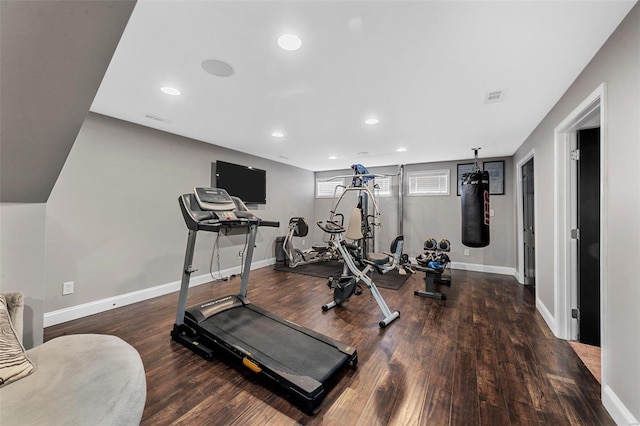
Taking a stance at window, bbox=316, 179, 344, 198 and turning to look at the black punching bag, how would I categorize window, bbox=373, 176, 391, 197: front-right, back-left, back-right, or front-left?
front-left

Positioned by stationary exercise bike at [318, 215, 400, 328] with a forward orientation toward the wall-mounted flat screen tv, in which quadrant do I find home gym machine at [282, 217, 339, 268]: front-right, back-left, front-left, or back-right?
front-right

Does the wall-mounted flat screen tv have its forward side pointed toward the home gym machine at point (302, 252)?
no

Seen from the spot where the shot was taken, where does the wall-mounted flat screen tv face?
facing the viewer and to the right of the viewer

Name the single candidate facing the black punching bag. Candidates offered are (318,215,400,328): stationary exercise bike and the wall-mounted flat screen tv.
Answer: the wall-mounted flat screen tv

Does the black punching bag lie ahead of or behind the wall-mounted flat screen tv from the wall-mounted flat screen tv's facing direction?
ahead

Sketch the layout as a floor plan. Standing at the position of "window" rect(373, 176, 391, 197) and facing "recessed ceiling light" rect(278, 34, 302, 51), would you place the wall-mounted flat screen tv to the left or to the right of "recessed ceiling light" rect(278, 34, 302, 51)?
right

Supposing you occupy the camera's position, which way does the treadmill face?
facing away from the viewer and to the left of the viewer

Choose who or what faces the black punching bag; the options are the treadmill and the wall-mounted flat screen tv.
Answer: the wall-mounted flat screen tv

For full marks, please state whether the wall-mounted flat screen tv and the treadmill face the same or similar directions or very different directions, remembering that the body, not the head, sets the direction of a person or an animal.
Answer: very different directions
